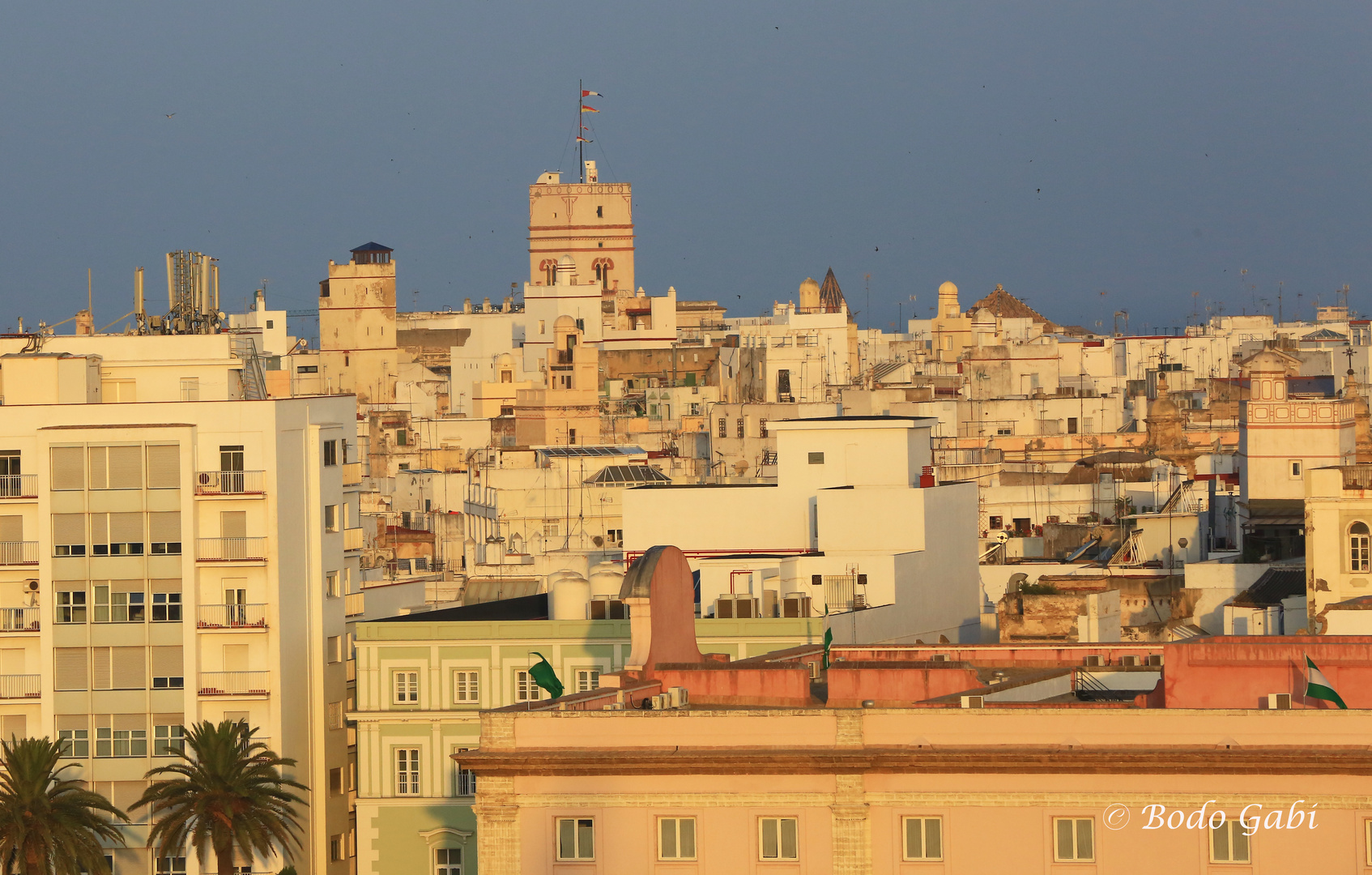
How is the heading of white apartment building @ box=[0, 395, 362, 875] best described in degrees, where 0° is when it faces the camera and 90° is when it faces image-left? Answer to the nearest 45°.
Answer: approximately 0°

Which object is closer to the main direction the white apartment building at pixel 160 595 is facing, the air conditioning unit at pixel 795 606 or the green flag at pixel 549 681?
the green flag

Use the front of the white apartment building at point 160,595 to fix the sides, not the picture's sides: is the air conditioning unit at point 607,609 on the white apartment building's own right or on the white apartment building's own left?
on the white apartment building's own left

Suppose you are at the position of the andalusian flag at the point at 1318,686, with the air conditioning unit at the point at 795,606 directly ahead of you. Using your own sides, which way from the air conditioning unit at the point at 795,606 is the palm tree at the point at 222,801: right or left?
left

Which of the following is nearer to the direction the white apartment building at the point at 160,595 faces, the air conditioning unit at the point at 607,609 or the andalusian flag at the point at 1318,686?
the andalusian flag
